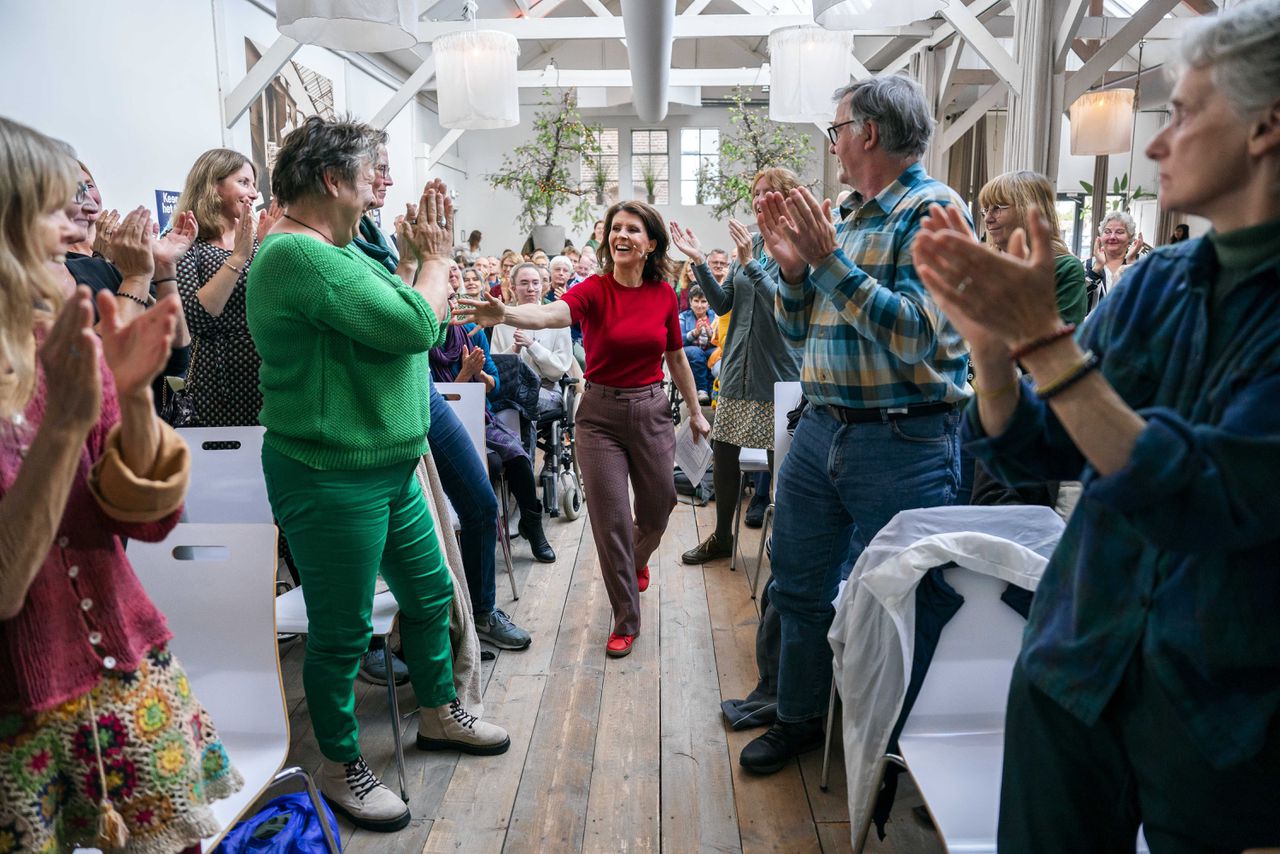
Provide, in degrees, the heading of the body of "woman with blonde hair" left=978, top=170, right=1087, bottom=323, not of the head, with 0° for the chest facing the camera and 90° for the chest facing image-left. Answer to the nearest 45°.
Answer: approximately 45°

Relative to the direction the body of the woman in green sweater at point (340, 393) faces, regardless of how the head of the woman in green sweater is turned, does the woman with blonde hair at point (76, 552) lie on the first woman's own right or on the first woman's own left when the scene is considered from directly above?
on the first woman's own right

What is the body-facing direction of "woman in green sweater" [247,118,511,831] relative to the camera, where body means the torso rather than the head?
to the viewer's right

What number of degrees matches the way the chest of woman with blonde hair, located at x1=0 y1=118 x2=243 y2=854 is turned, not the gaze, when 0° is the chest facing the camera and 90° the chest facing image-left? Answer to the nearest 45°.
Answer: approximately 315°

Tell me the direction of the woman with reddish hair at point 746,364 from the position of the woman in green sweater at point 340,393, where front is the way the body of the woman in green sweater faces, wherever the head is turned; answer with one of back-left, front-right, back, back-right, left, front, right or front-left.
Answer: front-left

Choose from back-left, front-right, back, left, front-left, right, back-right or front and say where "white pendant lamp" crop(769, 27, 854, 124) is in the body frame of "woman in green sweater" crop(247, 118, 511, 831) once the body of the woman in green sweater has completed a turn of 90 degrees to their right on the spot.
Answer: back-left

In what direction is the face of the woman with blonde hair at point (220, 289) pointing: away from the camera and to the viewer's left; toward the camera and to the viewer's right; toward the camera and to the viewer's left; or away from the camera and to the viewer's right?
toward the camera and to the viewer's right

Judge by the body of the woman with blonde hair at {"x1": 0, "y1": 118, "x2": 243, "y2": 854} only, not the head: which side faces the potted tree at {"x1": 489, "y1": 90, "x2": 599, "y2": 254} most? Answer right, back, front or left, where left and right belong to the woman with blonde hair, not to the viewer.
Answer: left

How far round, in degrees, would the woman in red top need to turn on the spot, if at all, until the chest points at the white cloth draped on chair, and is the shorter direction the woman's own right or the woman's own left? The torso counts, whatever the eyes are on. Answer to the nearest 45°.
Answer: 0° — they already face it

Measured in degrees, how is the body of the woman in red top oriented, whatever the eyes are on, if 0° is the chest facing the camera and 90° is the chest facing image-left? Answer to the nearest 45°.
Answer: approximately 0°
